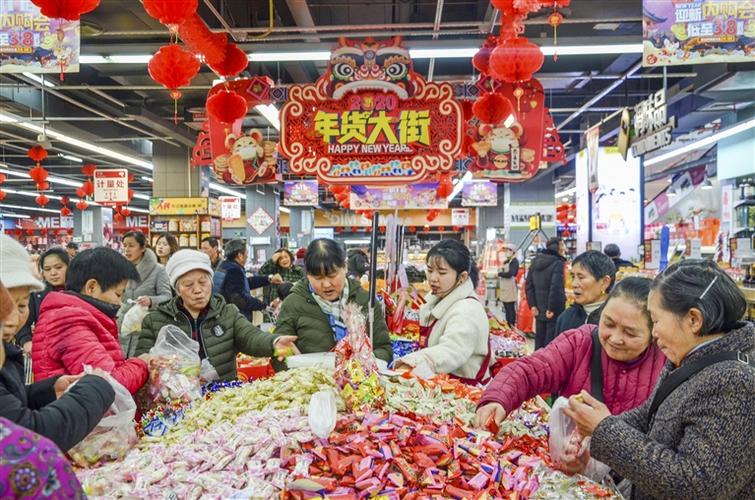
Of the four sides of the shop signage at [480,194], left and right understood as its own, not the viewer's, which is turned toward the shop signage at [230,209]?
right

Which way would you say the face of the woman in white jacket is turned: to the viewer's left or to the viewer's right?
to the viewer's left

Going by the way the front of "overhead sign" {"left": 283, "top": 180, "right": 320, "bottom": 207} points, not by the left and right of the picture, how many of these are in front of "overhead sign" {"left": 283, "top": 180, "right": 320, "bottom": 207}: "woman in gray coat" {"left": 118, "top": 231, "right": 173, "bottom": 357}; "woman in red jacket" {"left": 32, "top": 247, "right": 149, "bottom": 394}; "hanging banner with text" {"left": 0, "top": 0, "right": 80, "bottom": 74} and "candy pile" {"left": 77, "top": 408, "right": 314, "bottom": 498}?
4

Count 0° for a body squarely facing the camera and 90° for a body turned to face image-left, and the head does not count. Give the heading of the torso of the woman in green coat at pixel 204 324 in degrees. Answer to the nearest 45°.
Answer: approximately 0°

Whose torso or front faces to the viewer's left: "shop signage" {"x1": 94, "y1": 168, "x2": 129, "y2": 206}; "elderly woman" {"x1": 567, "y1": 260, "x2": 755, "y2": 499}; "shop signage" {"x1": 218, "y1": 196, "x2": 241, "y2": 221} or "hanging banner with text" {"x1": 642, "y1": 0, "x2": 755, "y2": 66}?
the elderly woman

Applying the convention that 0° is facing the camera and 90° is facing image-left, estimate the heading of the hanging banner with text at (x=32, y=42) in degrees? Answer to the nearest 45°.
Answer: approximately 0°

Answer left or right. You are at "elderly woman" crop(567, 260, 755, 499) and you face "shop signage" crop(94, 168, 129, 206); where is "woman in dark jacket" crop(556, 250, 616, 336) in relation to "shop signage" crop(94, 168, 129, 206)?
right

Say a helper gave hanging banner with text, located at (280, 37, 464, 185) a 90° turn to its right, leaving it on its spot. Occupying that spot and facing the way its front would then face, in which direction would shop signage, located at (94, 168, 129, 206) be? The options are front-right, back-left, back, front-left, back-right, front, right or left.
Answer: front-right
